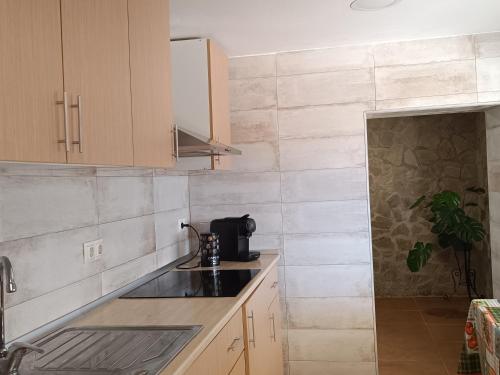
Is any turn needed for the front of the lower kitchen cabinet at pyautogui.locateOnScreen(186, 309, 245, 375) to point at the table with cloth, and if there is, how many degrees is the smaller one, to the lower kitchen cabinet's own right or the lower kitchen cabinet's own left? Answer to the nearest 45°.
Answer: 0° — it already faces it

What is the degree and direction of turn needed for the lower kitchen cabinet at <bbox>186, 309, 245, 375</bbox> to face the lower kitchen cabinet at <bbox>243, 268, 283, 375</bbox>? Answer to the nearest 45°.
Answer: approximately 90° to its left

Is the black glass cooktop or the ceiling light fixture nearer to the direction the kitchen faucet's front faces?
the ceiling light fixture

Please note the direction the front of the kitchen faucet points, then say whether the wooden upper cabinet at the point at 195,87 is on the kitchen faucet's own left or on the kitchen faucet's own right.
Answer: on the kitchen faucet's own left

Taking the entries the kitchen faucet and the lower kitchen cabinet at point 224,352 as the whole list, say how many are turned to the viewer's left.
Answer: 0

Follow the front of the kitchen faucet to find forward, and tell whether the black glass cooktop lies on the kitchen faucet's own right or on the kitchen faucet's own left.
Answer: on the kitchen faucet's own left

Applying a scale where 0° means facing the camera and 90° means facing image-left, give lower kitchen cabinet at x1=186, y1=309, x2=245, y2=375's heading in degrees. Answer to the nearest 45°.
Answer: approximately 270°

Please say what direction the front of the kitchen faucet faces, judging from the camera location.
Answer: facing the viewer and to the right of the viewer

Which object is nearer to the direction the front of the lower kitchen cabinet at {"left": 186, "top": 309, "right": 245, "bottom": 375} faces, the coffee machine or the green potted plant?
the green potted plant

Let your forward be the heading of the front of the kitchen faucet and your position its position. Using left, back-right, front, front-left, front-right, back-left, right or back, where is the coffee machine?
left
